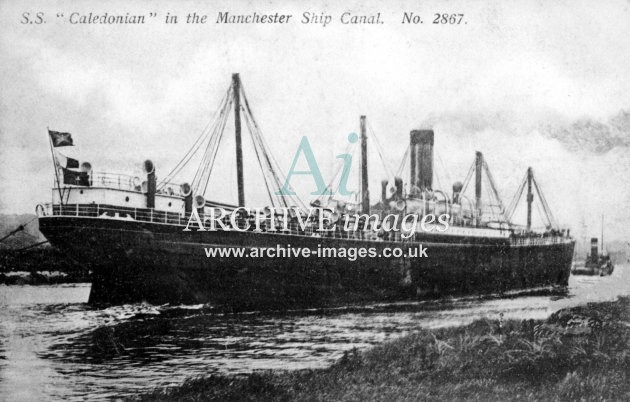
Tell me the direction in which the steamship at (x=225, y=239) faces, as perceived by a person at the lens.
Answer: facing away from the viewer and to the right of the viewer
